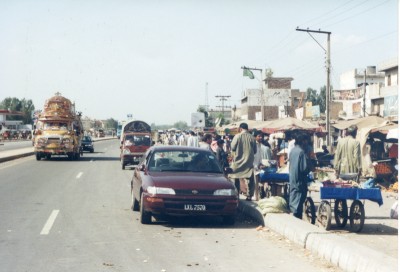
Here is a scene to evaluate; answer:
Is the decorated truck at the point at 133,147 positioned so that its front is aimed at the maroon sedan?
yes

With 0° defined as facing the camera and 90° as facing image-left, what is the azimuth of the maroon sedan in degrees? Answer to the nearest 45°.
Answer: approximately 0°

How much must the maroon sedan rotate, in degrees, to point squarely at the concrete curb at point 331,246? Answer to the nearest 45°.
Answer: approximately 45° to its left

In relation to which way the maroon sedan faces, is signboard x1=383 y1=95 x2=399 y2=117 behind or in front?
behind

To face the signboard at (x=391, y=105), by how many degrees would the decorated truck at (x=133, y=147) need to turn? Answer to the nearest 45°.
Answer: approximately 90° to its left
